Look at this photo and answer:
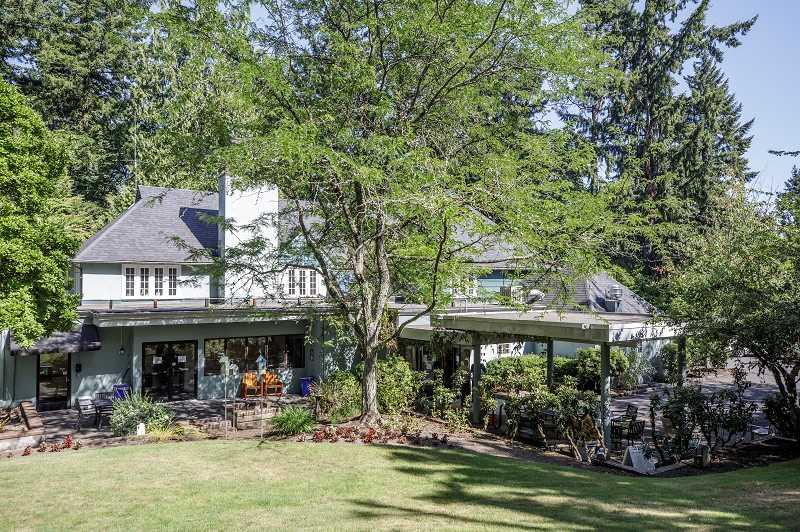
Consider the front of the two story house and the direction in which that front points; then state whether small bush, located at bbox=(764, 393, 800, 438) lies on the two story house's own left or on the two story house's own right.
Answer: on the two story house's own left

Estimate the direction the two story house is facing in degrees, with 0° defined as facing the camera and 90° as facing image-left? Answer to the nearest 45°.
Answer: approximately 0°

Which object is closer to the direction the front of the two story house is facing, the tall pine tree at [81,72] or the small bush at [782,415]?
the small bush

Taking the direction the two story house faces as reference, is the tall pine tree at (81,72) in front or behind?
behind

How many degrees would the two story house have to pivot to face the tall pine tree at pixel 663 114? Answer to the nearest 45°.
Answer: approximately 135° to its left

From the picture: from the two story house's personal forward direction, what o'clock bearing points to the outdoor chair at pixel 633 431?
The outdoor chair is roughly at 10 o'clock from the two story house.

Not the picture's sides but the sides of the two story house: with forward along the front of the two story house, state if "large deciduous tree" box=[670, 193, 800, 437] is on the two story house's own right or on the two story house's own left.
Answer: on the two story house's own left
